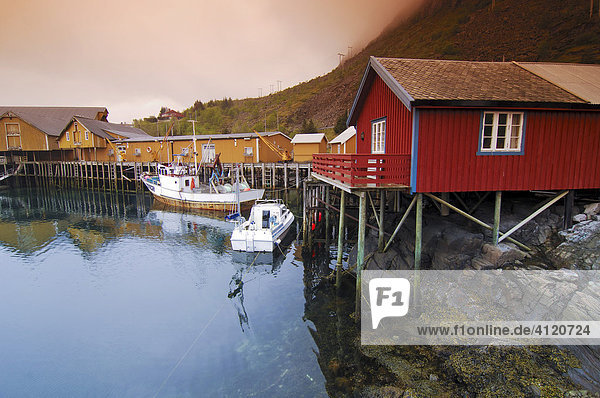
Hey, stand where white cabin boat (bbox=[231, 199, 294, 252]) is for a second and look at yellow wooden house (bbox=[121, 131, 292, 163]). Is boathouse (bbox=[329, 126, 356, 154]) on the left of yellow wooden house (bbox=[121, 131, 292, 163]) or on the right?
right

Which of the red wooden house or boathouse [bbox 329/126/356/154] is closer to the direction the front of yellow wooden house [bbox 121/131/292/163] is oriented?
the red wooden house

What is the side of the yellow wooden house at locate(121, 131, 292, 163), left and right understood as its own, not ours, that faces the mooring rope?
front

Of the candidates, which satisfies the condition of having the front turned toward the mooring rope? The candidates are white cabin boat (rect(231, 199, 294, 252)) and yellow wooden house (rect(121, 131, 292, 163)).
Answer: the yellow wooden house

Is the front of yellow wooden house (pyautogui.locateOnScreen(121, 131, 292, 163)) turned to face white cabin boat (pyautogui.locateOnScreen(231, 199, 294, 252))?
yes

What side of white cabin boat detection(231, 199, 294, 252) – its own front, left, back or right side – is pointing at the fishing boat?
left

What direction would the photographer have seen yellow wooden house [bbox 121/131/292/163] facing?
facing the viewer

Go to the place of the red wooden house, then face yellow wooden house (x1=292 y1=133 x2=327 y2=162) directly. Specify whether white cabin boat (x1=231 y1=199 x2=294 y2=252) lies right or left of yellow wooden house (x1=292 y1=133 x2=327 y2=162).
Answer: left

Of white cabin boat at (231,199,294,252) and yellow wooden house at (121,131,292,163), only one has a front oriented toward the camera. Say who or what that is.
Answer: the yellow wooden house

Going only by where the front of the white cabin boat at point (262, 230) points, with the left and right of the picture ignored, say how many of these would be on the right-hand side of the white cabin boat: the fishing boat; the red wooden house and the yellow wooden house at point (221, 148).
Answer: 1

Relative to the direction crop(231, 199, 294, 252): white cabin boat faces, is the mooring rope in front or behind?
behind

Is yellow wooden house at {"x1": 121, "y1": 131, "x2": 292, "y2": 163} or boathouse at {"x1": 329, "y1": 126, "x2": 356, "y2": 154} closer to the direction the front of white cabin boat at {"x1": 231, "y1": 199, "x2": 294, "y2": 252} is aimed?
the boathouse

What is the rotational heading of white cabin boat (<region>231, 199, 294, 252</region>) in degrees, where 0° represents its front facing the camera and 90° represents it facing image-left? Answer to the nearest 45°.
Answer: approximately 225°

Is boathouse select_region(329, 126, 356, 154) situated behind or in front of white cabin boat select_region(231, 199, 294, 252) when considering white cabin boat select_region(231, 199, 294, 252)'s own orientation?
in front

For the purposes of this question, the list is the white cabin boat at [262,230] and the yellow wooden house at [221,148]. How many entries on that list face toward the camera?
1

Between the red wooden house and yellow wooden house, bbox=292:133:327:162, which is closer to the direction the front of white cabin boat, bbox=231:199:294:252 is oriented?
the yellow wooden house

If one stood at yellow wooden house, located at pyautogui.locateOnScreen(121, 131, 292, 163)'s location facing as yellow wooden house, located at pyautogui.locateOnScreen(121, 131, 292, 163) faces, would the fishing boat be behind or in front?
in front

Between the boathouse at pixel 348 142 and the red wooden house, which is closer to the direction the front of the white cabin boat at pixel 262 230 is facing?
the boathouse
